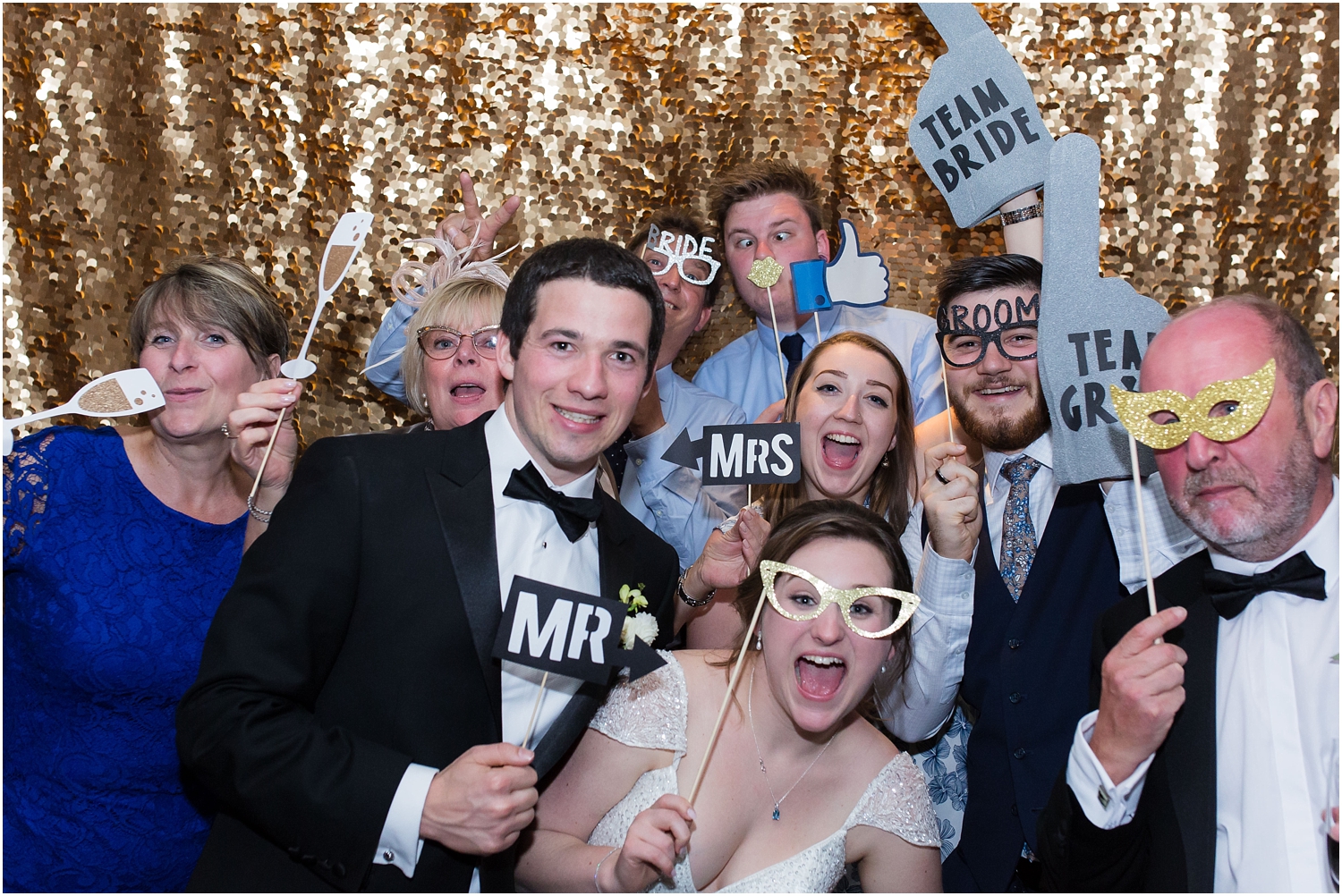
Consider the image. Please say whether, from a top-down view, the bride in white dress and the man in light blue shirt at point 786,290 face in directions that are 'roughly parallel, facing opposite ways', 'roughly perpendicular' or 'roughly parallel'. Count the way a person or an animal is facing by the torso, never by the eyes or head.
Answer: roughly parallel

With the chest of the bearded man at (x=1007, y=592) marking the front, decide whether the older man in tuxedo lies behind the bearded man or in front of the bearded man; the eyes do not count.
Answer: in front

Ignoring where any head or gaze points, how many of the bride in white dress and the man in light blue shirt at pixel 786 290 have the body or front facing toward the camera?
2

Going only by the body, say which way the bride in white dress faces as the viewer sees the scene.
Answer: toward the camera

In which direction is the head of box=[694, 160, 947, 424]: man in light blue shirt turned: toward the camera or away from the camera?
toward the camera

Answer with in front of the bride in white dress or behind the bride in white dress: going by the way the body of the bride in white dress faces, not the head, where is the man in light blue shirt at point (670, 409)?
behind

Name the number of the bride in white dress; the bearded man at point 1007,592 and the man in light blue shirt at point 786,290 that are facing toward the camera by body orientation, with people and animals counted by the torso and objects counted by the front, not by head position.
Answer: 3

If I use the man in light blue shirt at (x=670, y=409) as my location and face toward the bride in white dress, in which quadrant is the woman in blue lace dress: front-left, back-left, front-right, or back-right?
front-right

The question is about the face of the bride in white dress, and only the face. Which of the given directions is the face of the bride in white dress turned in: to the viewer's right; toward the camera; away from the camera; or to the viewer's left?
toward the camera

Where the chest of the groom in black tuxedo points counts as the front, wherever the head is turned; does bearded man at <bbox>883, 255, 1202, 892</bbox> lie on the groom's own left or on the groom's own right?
on the groom's own left

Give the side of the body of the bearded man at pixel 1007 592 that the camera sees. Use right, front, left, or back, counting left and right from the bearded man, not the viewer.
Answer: front

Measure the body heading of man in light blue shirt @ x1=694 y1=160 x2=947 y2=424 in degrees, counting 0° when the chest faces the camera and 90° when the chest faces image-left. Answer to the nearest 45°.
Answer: approximately 0°
